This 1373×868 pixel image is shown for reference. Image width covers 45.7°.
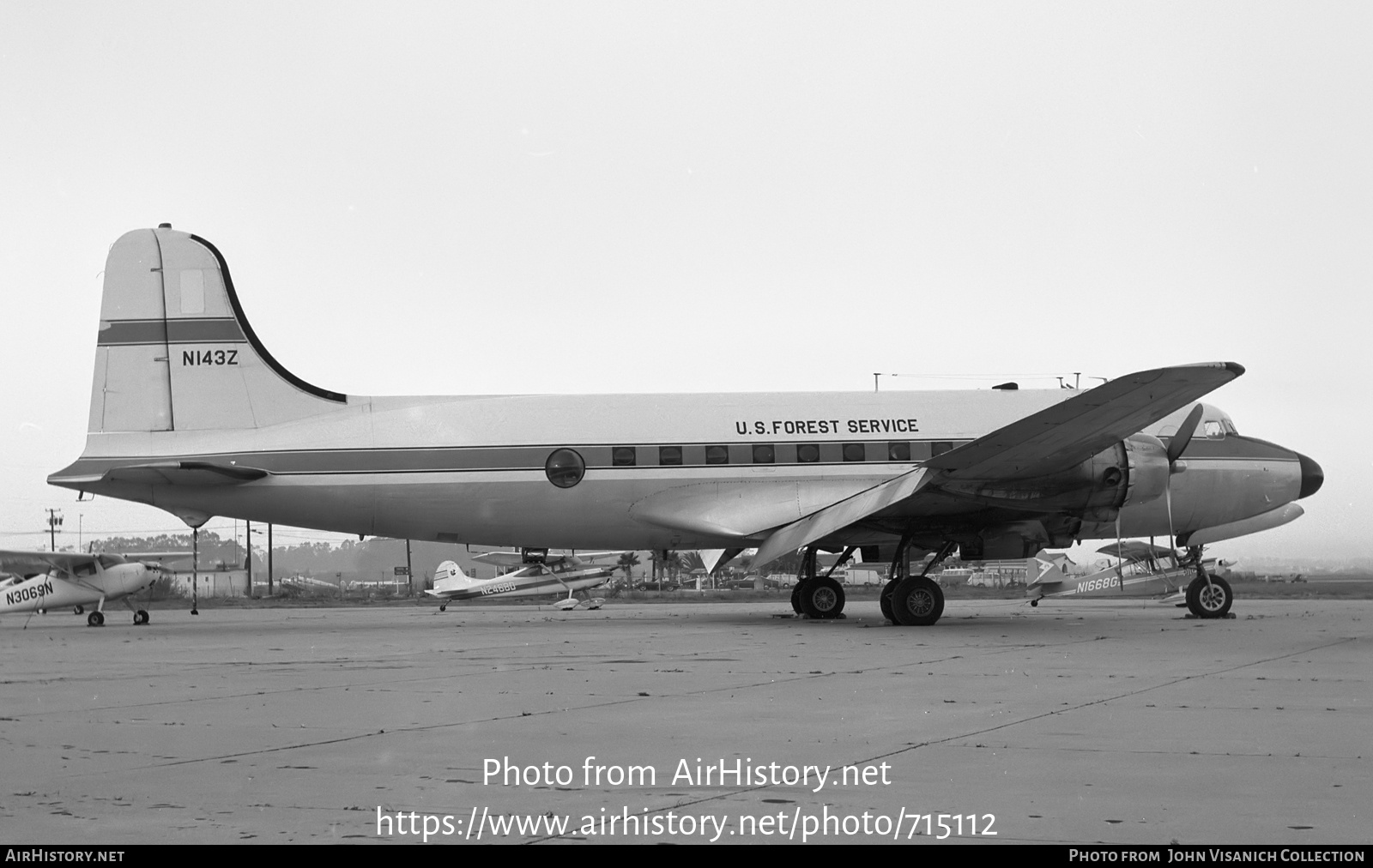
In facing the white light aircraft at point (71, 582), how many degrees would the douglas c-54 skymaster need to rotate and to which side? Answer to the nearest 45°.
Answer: approximately 135° to its left

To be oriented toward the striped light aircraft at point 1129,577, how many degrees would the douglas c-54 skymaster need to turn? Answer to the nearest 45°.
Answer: approximately 45° to its left

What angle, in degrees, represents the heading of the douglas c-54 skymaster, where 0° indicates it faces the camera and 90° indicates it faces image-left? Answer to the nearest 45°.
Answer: approximately 270°
